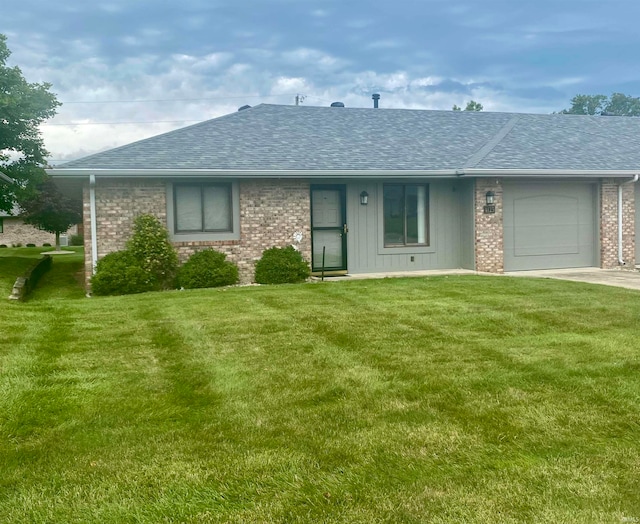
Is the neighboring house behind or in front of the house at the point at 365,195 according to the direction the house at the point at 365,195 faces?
behind

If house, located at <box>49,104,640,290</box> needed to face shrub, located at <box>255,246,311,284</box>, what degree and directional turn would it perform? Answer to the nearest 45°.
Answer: approximately 45° to its right

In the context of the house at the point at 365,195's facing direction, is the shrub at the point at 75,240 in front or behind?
behind

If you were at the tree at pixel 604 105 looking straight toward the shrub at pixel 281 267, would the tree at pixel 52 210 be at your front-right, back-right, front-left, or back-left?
front-right

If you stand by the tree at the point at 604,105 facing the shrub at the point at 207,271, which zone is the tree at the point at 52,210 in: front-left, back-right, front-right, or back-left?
front-right

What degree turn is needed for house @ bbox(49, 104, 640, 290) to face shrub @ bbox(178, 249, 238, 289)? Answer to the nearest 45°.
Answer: approximately 45° to its right

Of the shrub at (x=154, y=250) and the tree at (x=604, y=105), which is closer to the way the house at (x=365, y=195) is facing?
the shrub

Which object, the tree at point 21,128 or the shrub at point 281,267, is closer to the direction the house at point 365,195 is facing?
the shrub

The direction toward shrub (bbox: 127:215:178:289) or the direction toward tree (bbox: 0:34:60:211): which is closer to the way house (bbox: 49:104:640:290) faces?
the shrub

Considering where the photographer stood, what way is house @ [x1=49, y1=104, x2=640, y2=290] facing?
facing the viewer

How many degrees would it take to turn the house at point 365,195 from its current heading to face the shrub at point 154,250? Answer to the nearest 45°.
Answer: approximately 45° to its right

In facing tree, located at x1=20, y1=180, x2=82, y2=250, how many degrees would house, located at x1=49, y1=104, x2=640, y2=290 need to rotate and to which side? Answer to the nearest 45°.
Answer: approximately 135° to its right

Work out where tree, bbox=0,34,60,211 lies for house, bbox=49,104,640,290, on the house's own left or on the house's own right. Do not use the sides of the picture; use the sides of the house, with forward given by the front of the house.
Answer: on the house's own right
